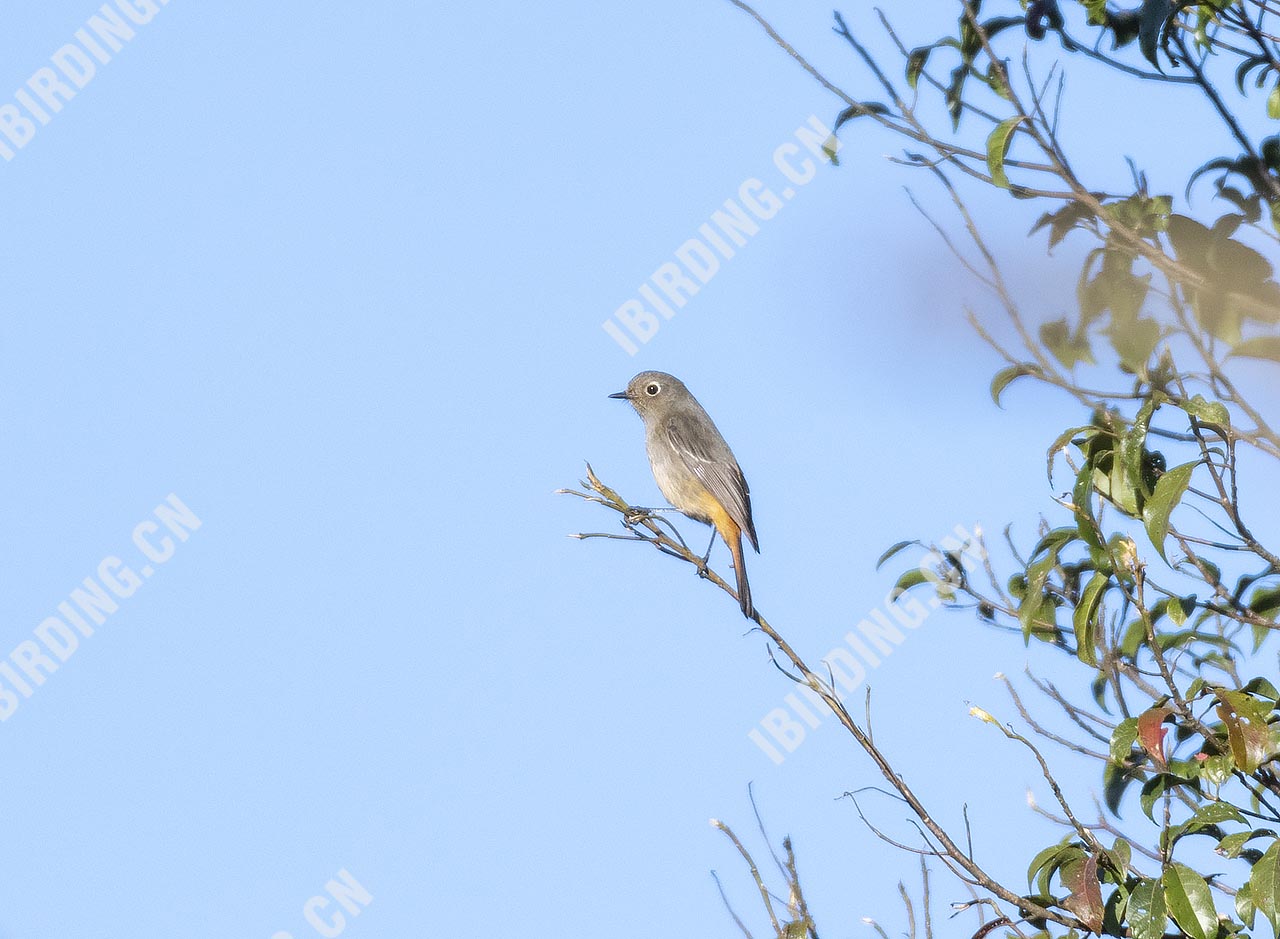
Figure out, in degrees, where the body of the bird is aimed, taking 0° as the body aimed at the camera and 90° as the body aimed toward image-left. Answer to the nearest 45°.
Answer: approximately 90°
